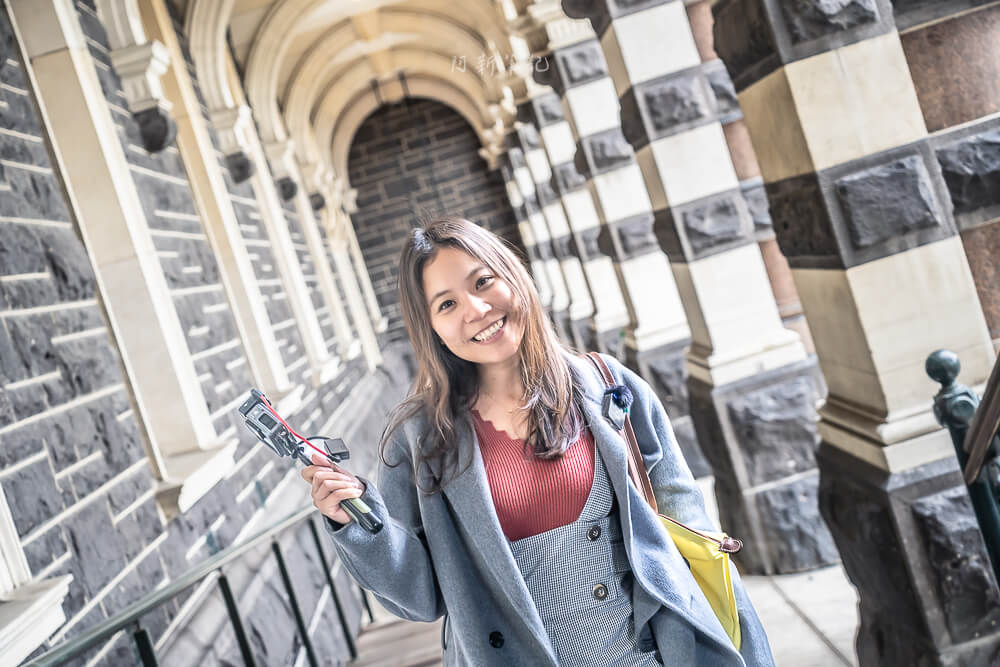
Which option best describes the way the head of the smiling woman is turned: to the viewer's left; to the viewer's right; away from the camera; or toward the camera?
toward the camera

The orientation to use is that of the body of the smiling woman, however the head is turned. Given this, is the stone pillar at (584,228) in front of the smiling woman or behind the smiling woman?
behind

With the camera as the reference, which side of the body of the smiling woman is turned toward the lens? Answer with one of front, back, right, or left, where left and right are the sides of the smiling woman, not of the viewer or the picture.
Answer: front

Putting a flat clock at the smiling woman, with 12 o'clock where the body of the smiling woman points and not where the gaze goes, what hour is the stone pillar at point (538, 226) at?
The stone pillar is roughly at 6 o'clock from the smiling woman.

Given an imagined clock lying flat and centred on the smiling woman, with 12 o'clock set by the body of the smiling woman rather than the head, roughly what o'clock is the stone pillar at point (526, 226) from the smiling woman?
The stone pillar is roughly at 6 o'clock from the smiling woman.

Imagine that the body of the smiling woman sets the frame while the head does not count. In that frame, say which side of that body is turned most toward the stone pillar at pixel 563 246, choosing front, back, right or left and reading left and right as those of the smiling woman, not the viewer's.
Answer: back

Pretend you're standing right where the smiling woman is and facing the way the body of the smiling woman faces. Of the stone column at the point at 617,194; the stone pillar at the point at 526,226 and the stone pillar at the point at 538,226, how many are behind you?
3

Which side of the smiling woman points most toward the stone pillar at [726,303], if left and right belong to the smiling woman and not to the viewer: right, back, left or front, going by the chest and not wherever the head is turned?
back

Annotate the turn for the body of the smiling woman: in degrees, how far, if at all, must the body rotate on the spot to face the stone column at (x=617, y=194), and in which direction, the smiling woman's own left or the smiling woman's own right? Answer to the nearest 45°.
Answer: approximately 180°

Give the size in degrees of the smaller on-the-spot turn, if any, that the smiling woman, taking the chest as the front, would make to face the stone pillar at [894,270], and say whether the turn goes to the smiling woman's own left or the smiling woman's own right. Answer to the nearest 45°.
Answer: approximately 135° to the smiling woman's own left

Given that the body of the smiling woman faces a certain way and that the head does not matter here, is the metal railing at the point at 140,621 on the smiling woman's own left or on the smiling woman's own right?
on the smiling woman's own right
